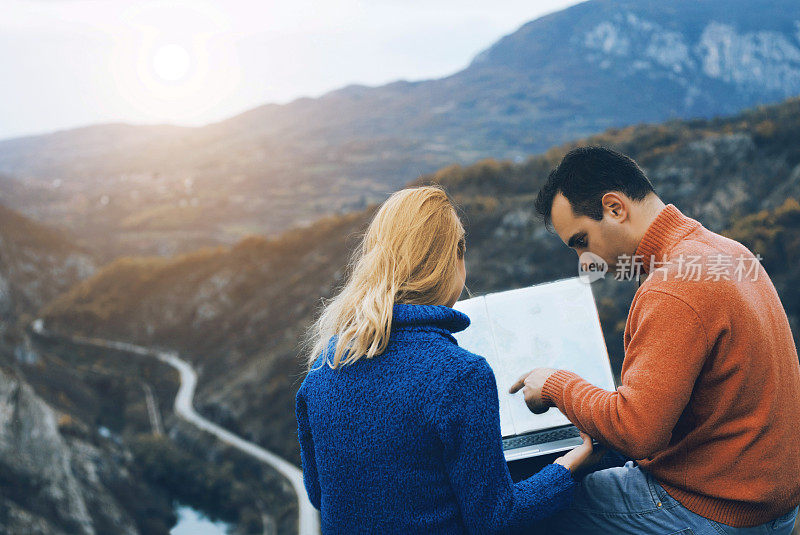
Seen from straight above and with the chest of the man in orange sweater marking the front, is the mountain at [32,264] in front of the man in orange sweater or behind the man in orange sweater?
in front

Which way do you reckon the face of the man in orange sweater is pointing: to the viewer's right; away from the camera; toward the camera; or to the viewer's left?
to the viewer's left

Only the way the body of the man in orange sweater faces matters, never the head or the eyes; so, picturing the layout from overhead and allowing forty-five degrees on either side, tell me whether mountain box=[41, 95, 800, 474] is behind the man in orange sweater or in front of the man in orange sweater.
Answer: in front

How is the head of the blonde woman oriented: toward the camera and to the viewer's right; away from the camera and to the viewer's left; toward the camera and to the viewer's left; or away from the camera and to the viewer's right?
away from the camera and to the viewer's right

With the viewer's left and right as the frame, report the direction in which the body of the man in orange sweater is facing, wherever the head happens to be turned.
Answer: facing away from the viewer and to the left of the viewer
